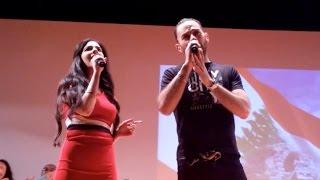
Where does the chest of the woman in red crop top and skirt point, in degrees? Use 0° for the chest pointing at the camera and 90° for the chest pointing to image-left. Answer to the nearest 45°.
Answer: approximately 315°

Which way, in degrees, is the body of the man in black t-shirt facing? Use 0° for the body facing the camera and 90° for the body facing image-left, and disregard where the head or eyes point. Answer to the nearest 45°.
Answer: approximately 0°
